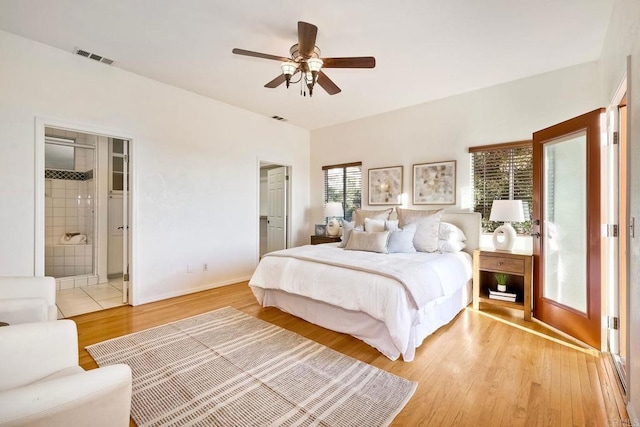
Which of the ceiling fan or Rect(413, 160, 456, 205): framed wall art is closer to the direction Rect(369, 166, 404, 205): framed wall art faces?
the ceiling fan

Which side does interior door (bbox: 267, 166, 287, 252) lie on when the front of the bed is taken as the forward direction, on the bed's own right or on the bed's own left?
on the bed's own right

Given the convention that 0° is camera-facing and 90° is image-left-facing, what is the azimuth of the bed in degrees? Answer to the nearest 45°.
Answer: approximately 45°

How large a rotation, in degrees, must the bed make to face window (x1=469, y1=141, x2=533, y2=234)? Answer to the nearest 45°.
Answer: approximately 180°

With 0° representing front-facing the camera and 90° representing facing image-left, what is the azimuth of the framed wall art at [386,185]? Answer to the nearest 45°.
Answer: approximately 45°

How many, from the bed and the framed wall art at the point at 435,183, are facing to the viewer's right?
0

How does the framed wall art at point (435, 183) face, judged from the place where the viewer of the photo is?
facing the viewer and to the left of the viewer

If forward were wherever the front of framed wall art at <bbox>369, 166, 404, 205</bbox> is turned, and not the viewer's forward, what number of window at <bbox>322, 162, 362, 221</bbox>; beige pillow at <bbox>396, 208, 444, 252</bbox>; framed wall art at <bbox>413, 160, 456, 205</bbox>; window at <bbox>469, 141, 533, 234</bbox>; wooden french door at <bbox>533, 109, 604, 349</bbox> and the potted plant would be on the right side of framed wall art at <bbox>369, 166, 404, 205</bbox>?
1

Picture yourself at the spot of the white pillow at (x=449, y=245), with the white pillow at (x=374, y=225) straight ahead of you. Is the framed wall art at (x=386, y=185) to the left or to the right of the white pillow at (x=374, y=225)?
right

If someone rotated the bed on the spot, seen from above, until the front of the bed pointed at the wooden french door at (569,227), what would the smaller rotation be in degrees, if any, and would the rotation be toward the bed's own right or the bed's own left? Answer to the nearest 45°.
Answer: approximately 135° to the bed's own left

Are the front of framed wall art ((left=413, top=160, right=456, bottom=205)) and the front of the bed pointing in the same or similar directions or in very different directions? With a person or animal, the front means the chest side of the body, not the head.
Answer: same or similar directions

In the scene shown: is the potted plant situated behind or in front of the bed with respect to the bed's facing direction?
behind

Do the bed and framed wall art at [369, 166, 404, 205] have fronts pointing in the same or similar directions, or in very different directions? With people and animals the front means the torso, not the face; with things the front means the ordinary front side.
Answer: same or similar directions

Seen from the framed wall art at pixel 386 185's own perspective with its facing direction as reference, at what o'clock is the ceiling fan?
The ceiling fan is roughly at 11 o'clock from the framed wall art.

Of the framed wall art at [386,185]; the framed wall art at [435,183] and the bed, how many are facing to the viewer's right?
0
